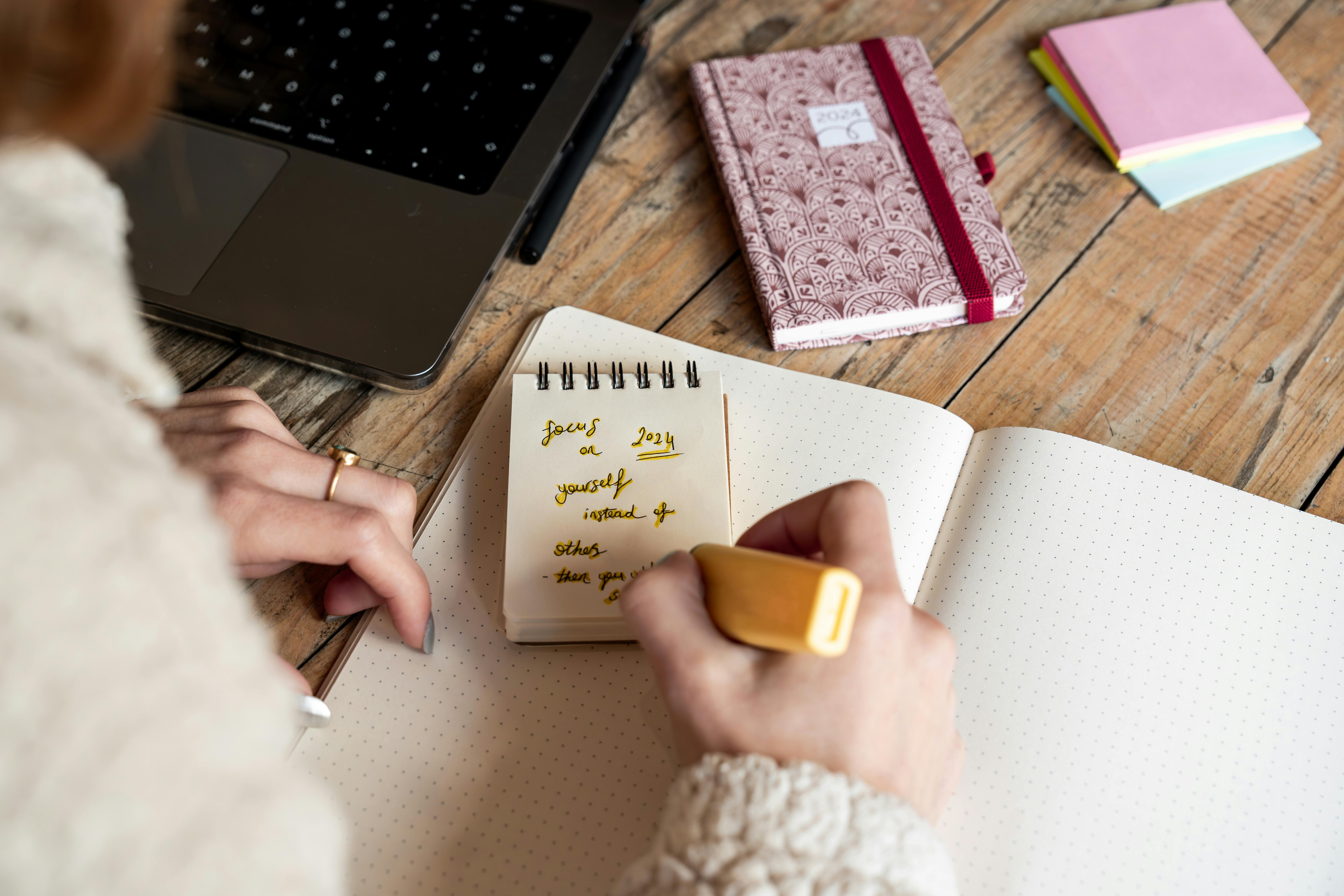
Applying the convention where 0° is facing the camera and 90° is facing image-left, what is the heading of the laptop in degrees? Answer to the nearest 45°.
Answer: approximately 45°

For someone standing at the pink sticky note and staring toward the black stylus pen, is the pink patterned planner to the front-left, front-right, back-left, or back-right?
front-left

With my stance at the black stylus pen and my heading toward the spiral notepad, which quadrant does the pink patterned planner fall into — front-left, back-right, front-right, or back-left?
front-left
